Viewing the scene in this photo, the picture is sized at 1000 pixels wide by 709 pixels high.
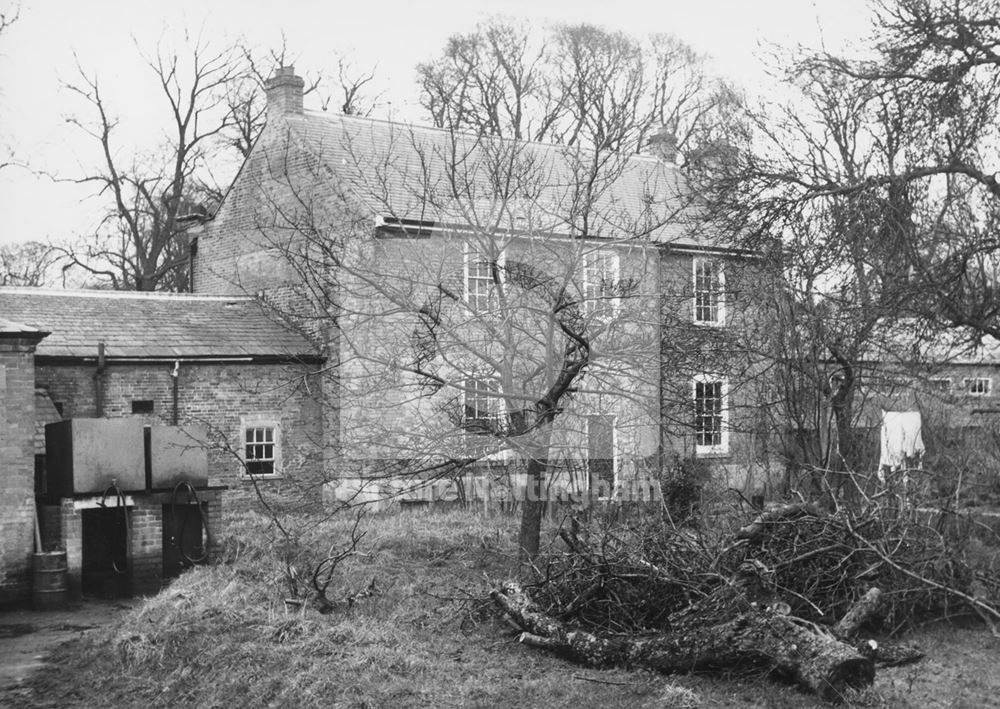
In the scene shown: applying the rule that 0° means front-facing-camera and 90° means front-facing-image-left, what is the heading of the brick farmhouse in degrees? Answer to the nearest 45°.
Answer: approximately 315°

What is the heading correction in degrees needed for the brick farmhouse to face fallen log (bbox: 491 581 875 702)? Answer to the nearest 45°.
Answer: approximately 45° to its right

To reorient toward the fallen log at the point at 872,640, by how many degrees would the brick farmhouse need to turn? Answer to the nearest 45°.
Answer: approximately 45° to its right

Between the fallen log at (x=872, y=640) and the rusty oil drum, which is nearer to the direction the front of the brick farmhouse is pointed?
the fallen log

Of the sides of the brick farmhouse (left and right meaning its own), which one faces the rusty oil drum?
right
